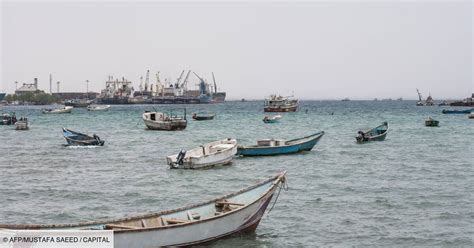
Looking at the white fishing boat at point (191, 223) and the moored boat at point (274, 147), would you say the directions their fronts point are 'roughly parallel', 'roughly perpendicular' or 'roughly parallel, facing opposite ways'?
roughly parallel

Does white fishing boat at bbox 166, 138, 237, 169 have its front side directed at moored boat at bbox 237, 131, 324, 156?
yes

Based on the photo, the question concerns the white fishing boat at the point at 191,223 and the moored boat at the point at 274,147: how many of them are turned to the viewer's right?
2

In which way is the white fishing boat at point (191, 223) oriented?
to the viewer's right

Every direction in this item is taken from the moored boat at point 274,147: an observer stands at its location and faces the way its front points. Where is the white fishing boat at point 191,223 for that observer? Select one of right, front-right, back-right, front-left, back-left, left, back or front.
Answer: right

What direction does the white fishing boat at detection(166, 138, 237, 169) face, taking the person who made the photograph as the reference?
facing away from the viewer and to the right of the viewer

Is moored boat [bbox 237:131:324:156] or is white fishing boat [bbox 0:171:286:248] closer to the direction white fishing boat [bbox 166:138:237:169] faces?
the moored boat

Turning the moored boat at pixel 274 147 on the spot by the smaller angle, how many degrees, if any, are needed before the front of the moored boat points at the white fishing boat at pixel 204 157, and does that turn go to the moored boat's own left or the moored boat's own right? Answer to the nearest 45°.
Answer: approximately 135° to the moored boat's own right

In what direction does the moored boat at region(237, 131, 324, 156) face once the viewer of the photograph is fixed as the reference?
facing to the right of the viewer

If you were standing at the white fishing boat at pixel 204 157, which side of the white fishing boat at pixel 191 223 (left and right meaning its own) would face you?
left

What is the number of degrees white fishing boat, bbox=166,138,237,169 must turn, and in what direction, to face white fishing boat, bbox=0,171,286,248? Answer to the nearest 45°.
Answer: approximately 135° to its right
